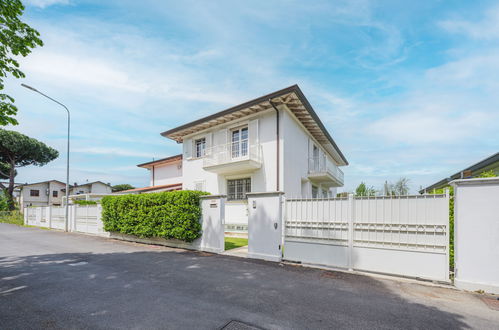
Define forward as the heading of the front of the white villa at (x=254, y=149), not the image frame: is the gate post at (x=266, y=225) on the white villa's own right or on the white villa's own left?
on the white villa's own left

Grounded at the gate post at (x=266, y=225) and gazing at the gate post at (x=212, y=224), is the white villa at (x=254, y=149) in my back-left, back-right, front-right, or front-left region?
front-right

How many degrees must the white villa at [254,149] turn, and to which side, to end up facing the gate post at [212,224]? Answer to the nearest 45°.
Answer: approximately 45° to its left

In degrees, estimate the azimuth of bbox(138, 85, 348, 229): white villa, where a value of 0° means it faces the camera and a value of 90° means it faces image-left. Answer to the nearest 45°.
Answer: approximately 45°

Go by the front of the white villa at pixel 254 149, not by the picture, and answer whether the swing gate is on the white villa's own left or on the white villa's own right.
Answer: on the white villa's own left
